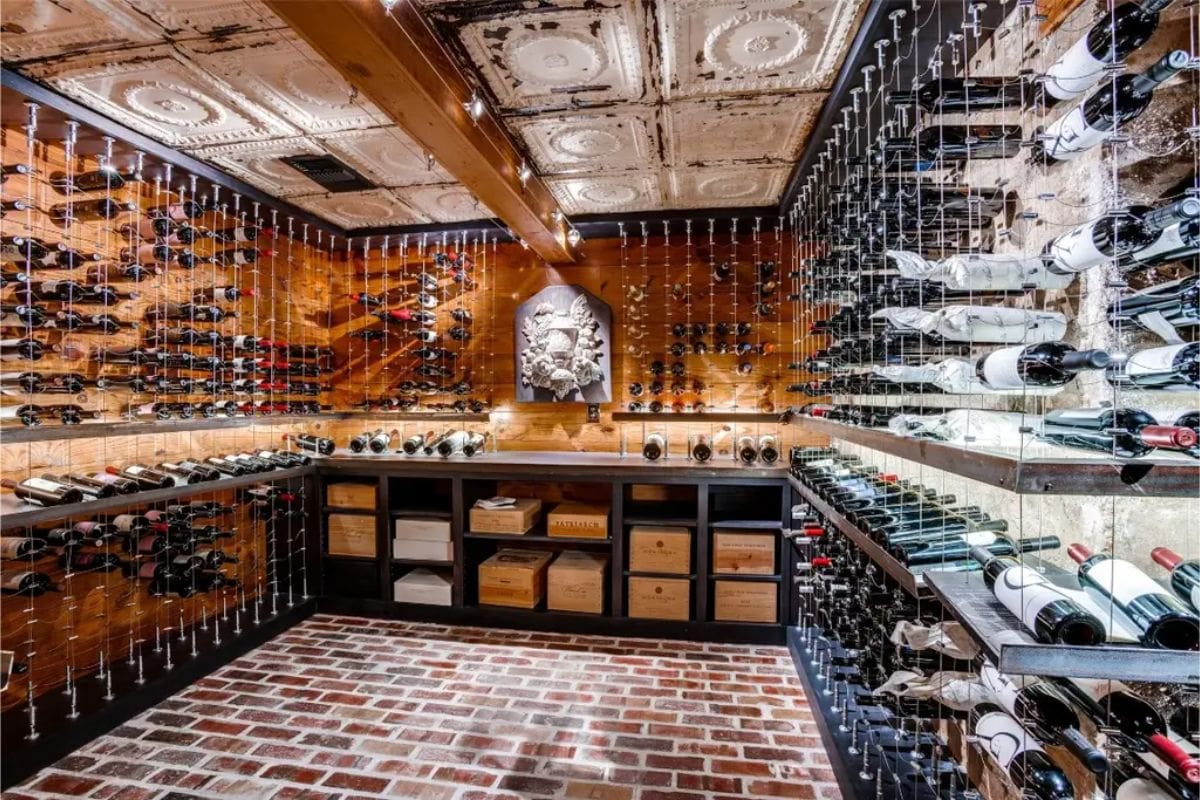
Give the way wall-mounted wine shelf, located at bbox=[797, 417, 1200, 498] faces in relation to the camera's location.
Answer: facing to the left of the viewer

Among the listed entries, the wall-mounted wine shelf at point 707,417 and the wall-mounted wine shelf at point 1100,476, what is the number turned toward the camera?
1

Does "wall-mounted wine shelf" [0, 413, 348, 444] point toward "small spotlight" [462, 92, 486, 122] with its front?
yes

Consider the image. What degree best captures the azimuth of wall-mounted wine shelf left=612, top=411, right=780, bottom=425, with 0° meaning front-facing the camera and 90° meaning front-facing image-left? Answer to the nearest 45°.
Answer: approximately 0°

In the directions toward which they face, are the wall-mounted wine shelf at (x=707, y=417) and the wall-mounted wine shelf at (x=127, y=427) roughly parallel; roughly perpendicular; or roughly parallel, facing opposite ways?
roughly perpendicular

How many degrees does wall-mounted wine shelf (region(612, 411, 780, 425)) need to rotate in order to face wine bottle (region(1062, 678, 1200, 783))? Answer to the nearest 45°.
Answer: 0° — it already faces it
